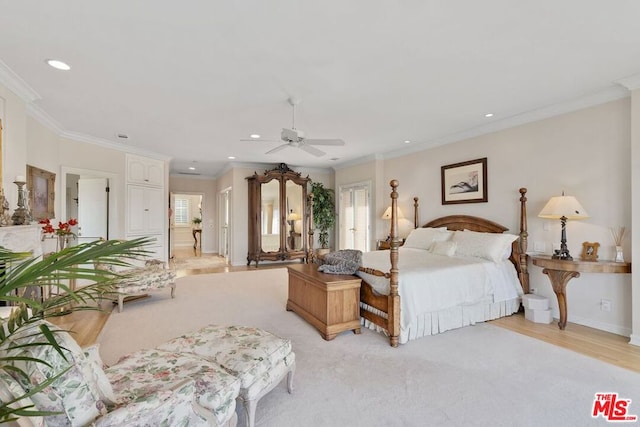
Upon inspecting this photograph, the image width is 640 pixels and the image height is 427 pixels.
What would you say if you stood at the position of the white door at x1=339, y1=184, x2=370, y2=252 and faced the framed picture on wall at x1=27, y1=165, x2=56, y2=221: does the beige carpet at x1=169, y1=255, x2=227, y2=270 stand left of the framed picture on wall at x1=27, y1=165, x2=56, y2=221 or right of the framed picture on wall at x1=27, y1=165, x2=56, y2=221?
right

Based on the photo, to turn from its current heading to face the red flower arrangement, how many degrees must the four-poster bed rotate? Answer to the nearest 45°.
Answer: approximately 45° to its right

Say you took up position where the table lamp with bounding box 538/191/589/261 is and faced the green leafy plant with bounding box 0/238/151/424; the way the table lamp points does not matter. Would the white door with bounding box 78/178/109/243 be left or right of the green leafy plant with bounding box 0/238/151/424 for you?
right

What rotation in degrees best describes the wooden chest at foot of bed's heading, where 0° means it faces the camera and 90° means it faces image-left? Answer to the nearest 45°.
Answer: approximately 45°

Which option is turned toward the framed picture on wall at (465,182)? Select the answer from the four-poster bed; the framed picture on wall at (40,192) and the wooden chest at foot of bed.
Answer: the framed picture on wall at (40,192)

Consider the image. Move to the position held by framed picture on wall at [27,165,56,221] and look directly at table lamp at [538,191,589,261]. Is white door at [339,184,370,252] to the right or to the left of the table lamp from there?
left

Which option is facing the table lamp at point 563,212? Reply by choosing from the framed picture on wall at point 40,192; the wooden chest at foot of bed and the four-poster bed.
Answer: the framed picture on wall

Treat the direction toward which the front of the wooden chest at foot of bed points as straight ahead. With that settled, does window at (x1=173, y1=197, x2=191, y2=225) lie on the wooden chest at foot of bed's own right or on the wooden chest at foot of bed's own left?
on the wooden chest at foot of bed's own right

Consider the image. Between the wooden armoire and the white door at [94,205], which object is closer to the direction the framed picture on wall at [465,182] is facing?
the white door

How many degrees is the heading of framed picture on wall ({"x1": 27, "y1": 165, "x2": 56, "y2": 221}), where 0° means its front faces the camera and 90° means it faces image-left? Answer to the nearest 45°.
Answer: approximately 315°
